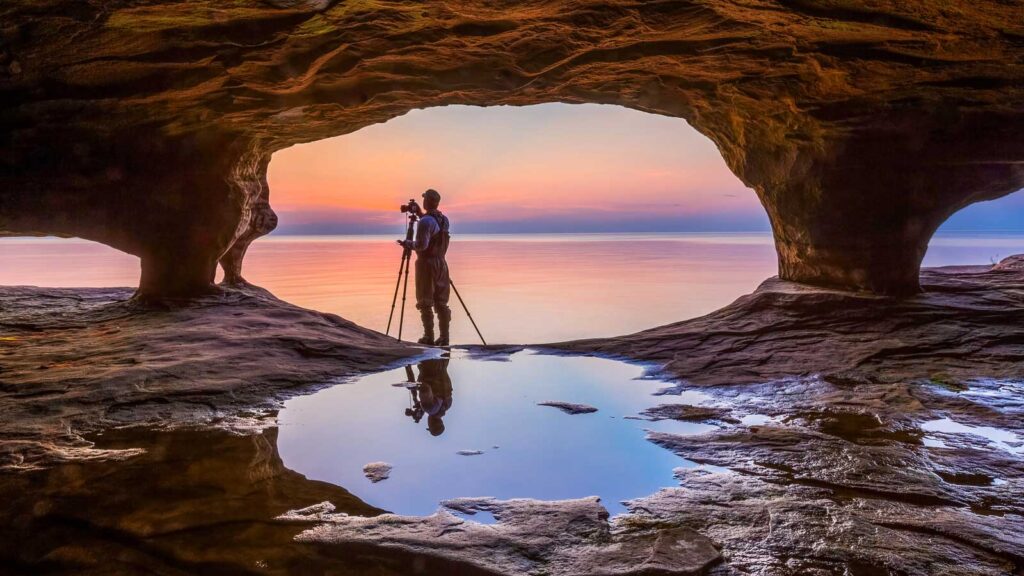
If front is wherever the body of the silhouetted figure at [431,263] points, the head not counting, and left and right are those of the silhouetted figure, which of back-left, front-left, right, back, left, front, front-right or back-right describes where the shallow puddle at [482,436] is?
back-left

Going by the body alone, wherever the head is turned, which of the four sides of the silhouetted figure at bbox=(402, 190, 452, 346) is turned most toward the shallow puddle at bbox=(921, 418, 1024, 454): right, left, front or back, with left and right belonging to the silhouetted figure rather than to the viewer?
back

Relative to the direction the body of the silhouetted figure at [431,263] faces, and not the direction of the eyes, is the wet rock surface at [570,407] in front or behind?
behind

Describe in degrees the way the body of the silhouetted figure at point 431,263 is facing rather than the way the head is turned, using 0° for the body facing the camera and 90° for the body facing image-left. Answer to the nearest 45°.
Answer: approximately 135°
